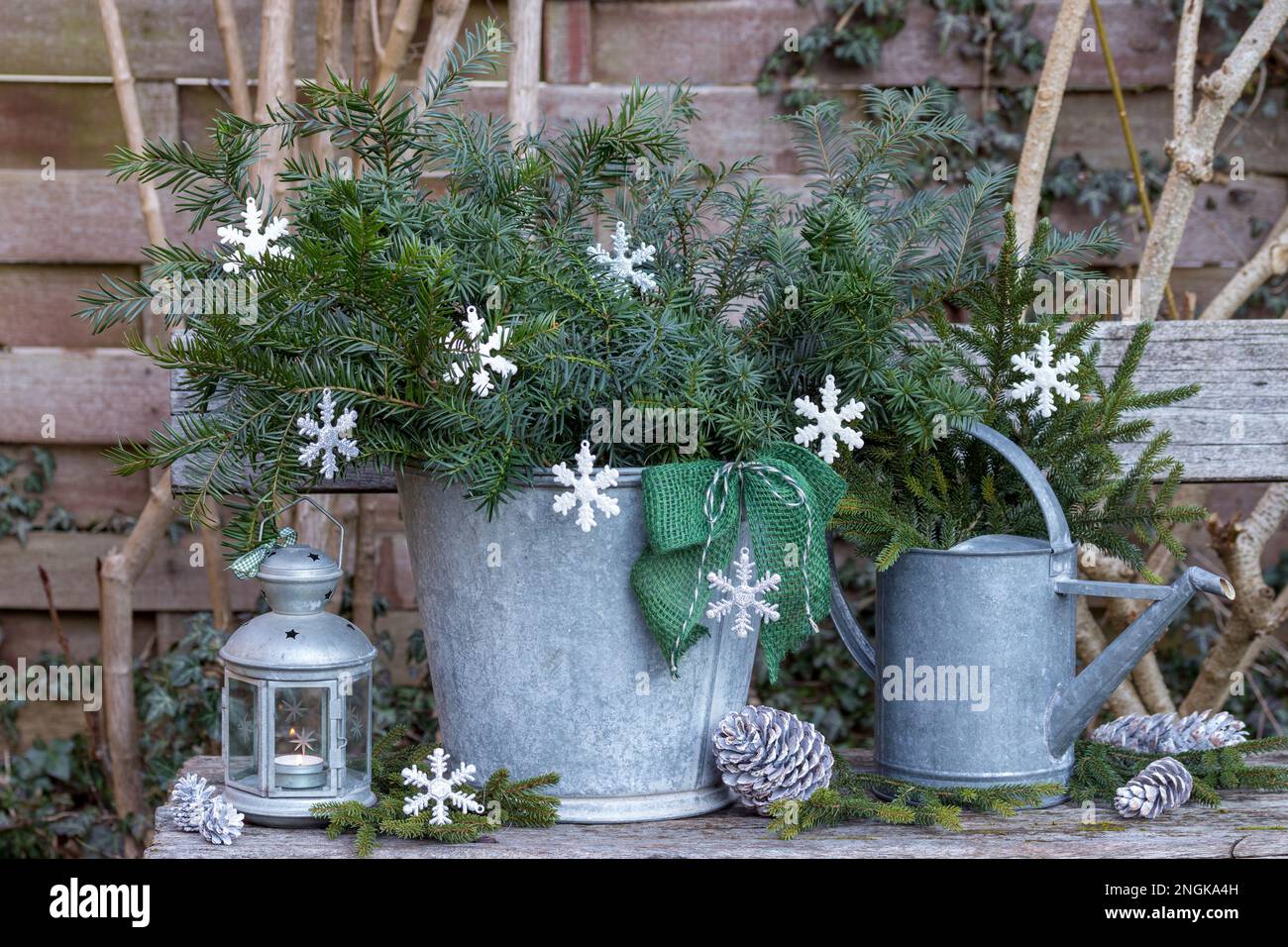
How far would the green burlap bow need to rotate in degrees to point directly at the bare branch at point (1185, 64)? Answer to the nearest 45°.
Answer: approximately 135° to its left

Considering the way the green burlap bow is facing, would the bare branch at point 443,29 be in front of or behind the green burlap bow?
behind

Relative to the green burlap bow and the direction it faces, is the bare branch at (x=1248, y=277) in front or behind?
behind

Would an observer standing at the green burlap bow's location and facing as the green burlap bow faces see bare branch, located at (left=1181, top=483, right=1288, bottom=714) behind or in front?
behind

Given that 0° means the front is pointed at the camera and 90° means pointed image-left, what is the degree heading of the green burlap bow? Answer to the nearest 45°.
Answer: approximately 0°
